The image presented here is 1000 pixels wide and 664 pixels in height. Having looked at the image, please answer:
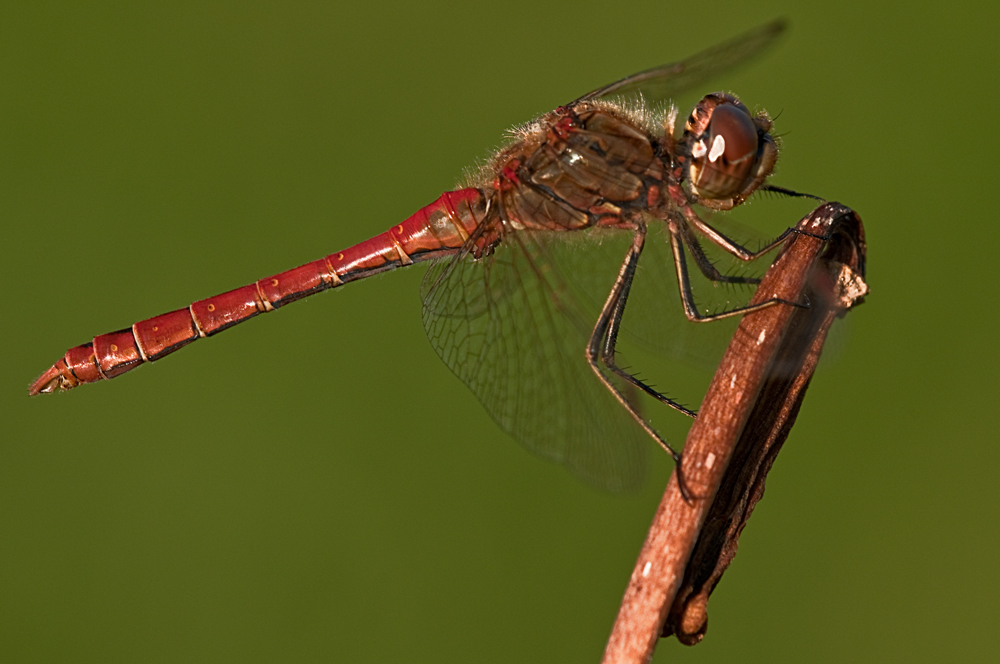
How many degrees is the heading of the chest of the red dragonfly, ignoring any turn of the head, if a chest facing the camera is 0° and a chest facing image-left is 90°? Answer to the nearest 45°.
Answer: approximately 270°
